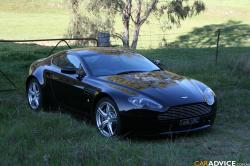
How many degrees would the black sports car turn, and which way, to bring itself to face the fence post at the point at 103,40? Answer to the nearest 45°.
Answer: approximately 135° to its left

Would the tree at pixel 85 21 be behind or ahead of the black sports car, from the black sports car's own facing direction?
behind

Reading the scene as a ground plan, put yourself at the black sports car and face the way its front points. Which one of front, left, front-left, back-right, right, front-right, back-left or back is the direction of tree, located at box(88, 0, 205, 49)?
back-left

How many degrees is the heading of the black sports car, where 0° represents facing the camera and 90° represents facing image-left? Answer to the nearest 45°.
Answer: approximately 315°
